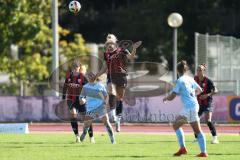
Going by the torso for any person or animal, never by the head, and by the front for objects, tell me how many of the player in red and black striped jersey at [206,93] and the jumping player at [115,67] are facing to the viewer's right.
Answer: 0

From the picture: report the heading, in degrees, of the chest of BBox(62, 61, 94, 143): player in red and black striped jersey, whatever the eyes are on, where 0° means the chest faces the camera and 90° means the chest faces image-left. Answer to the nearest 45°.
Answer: approximately 0°

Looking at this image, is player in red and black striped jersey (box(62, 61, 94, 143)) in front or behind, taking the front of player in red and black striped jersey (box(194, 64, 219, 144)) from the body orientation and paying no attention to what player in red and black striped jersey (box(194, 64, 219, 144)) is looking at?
in front

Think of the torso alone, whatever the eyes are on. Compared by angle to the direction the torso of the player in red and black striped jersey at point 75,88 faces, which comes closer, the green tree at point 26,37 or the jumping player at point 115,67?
the jumping player

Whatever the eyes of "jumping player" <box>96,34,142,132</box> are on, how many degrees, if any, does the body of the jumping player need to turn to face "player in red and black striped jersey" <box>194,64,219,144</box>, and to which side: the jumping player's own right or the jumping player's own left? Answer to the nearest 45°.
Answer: approximately 135° to the jumping player's own left

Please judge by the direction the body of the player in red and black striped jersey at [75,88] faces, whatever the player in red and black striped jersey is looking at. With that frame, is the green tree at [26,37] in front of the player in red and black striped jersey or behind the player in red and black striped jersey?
behind

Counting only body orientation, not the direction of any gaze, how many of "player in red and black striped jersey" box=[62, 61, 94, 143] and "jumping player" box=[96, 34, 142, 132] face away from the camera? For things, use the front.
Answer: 0

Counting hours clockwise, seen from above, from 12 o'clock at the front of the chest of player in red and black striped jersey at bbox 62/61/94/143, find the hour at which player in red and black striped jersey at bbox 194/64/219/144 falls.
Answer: player in red and black striped jersey at bbox 194/64/219/144 is roughly at 9 o'clock from player in red and black striped jersey at bbox 62/61/94/143.

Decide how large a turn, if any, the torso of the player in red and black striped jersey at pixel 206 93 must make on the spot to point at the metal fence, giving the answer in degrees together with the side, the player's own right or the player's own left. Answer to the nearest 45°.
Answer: approximately 135° to the player's own right
